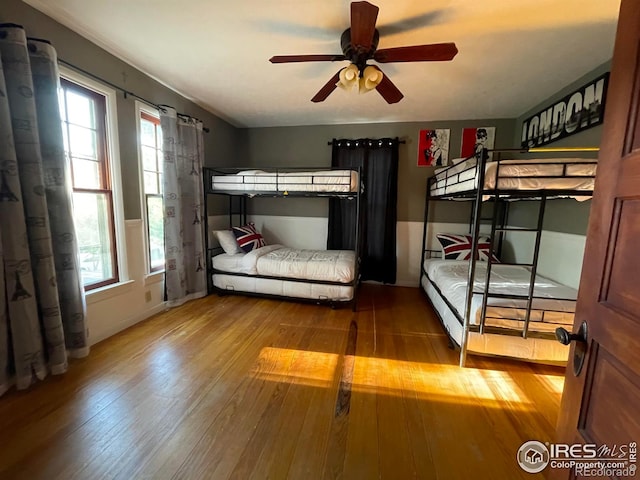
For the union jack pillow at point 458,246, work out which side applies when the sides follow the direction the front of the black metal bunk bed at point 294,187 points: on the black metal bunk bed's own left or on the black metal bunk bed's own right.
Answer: on the black metal bunk bed's own left

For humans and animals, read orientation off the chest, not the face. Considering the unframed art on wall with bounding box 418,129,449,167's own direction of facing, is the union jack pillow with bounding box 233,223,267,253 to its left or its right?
on its right

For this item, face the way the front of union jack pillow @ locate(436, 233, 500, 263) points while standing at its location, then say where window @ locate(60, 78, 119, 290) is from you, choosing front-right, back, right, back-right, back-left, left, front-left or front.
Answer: front-right

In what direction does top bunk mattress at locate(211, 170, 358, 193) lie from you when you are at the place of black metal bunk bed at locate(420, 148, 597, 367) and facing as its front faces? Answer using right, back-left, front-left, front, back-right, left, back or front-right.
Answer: right

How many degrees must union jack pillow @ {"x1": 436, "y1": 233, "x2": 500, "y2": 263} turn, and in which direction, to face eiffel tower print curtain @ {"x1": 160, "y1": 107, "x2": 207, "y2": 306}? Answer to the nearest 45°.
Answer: approximately 45° to its right

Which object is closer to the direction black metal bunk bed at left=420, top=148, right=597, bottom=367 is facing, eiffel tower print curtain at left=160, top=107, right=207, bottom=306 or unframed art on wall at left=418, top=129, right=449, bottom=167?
the eiffel tower print curtain
